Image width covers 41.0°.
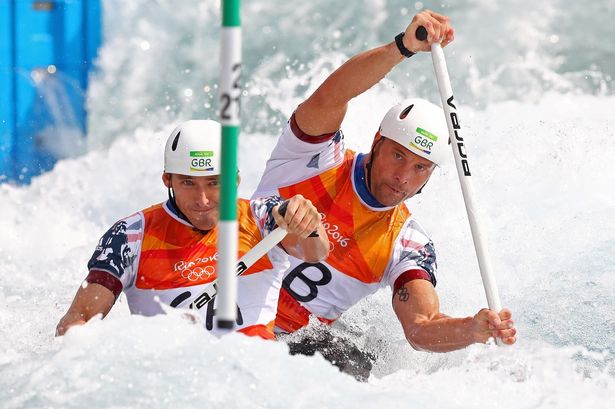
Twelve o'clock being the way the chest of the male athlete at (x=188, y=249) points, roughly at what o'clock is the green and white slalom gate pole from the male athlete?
The green and white slalom gate pole is roughly at 12 o'clock from the male athlete.

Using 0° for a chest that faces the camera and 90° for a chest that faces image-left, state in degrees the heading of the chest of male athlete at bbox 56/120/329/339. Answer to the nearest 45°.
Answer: approximately 0°

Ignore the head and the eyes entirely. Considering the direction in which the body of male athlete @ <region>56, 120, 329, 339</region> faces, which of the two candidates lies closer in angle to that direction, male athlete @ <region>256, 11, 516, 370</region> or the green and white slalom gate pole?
the green and white slalom gate pole
